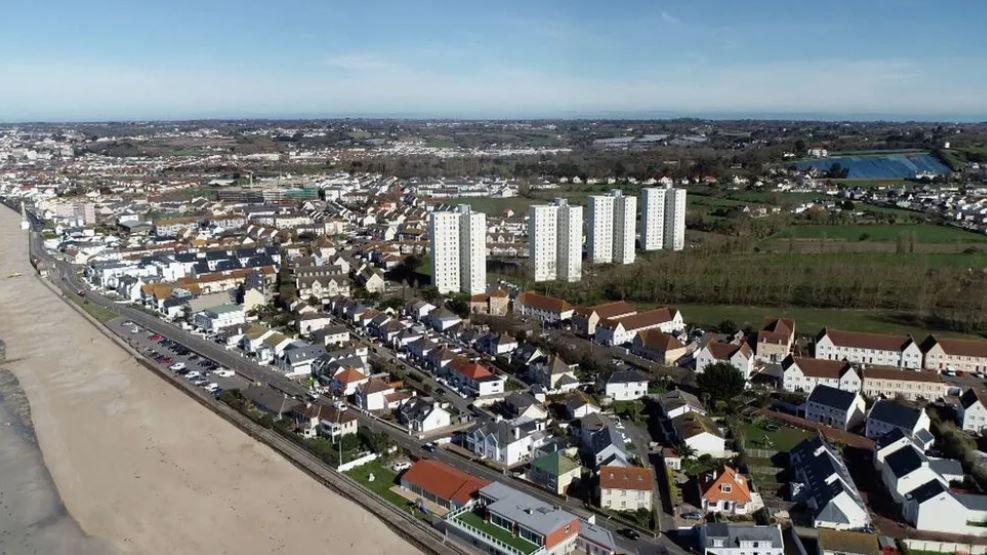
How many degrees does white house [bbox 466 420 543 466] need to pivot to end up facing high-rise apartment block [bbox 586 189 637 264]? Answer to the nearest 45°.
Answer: approximately 135° to its right

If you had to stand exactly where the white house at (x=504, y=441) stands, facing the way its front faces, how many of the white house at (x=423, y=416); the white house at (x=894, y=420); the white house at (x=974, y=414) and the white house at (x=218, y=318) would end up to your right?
2

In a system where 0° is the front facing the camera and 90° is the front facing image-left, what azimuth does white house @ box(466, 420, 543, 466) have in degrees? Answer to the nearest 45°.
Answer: approximately 45°

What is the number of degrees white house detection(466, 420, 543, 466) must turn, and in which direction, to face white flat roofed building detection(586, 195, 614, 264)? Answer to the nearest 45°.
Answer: approximately 135° to its right

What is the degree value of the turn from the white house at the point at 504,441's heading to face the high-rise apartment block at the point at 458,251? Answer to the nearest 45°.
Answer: approximately 135° to its right

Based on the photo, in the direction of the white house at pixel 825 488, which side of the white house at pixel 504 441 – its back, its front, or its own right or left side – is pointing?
left

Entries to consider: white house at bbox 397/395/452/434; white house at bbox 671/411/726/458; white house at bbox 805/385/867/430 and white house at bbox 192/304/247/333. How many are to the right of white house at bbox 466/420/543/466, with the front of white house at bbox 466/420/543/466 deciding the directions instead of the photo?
2

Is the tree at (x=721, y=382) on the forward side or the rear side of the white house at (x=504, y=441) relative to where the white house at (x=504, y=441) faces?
on the rear side

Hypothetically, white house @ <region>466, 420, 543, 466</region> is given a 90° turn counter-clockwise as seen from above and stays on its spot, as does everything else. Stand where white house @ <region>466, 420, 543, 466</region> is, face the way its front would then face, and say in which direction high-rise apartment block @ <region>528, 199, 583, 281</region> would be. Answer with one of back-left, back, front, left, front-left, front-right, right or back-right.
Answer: back-left

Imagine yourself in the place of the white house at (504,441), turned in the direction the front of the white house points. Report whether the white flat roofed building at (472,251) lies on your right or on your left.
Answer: on your right

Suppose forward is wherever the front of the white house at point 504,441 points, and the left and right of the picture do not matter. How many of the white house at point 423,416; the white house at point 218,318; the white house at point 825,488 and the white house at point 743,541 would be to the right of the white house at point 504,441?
2

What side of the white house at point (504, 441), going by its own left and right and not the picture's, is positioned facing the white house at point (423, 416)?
right

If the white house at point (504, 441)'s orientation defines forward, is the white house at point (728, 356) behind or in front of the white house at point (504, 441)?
behind

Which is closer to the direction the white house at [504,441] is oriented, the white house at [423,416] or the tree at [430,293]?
the white house

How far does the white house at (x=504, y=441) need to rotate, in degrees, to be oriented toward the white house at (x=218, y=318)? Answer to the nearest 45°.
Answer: approximately 90° to its right

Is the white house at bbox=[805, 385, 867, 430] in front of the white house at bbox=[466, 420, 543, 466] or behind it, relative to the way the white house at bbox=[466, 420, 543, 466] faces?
behind
